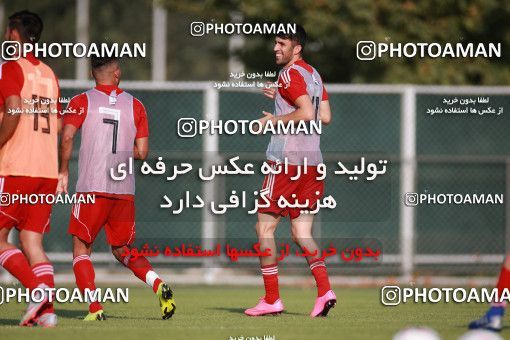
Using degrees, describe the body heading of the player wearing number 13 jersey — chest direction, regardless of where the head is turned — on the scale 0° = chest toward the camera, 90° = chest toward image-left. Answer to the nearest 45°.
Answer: approximately 135°

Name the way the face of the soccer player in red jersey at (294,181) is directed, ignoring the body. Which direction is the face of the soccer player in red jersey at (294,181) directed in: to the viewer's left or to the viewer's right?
to the viewer's left
